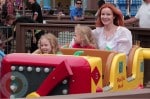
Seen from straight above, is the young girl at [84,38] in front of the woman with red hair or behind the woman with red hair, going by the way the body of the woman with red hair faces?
in front

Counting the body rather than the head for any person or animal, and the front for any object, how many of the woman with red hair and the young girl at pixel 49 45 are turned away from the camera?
0

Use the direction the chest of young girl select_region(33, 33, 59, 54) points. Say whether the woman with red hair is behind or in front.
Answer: behind

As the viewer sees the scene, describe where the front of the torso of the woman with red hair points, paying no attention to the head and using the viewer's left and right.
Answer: facing the viewer and to the left of the viewer

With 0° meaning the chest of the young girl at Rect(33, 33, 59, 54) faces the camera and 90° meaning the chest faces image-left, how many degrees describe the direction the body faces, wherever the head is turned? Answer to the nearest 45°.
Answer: approximately 45°

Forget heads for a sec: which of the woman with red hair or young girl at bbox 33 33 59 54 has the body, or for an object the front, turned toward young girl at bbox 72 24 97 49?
the woman with red hair

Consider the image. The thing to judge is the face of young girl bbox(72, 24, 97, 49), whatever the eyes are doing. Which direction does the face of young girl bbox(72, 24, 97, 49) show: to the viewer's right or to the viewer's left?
to the viewer's left

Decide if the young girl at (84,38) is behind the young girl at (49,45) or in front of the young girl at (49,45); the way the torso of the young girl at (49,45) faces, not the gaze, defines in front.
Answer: behind

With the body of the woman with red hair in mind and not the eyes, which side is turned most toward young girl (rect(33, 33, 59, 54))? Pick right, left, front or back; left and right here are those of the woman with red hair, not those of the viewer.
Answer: front
